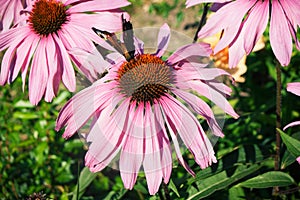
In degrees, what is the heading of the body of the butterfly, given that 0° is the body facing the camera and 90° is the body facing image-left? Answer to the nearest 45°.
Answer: approximately 315°
